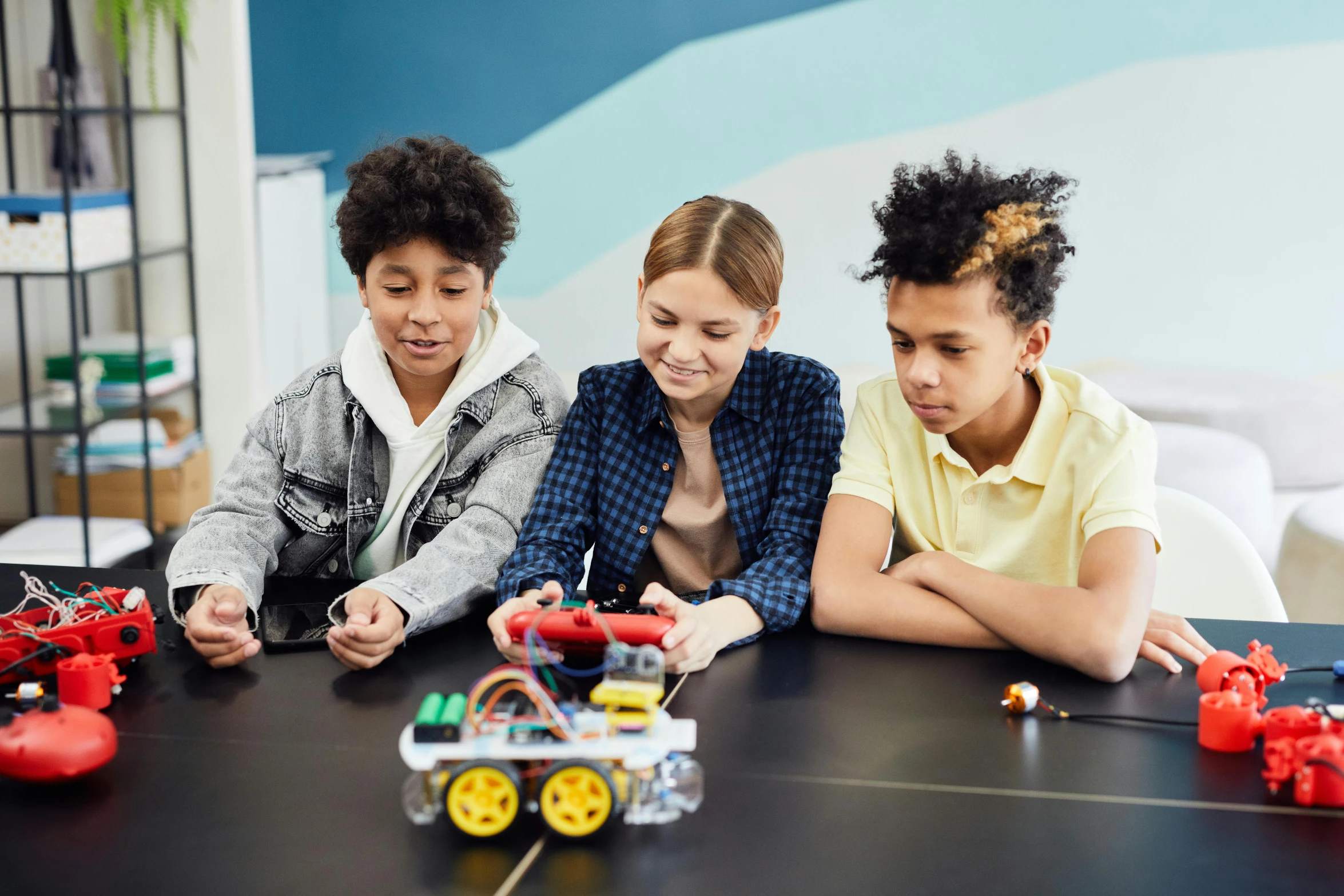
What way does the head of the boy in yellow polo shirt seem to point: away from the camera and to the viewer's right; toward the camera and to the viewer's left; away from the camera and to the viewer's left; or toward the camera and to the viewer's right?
toward the camera and to the viewer's left

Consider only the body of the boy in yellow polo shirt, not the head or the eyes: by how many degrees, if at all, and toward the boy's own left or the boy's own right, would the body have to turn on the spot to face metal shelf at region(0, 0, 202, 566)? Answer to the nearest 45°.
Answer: approximately 90° to the boy's own right

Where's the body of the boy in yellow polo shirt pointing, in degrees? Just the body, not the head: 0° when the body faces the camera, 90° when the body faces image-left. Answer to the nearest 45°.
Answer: approximately 45°

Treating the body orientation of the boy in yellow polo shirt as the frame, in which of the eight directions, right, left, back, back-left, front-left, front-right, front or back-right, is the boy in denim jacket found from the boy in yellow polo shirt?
front-right

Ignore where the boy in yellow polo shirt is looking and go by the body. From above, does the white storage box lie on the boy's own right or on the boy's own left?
on the boy's own right

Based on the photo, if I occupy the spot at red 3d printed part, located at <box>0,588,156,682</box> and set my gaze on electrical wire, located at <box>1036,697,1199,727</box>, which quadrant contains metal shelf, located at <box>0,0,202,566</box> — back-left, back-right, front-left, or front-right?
back-left

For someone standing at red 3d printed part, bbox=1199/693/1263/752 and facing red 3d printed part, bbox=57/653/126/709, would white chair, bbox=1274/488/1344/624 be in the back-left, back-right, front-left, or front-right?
back-right

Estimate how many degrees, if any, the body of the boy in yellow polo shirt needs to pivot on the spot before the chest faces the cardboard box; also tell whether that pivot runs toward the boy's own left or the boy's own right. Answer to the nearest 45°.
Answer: approximately 90° to the boy's own right
